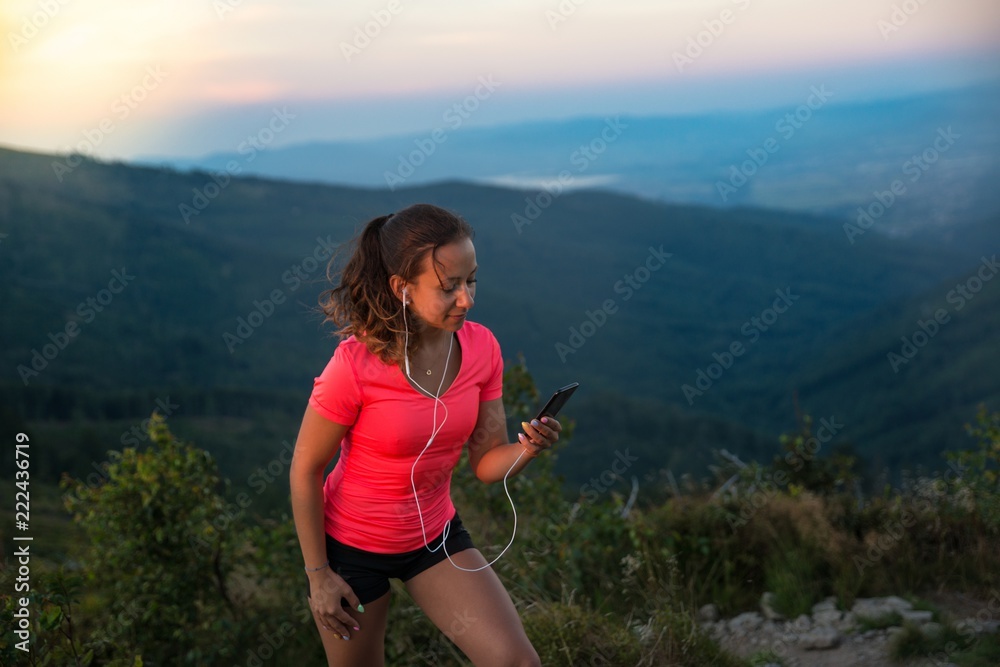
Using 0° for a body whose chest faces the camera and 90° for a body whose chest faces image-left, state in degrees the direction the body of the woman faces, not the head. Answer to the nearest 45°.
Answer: approximately 315°

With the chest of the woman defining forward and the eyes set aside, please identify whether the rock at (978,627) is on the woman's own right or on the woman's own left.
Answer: on the woman's own left

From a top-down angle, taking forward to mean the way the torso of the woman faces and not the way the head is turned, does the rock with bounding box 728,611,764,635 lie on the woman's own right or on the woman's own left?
on the woman's own left

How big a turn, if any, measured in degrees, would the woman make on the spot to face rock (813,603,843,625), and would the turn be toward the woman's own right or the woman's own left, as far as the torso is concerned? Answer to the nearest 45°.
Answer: approximately 90° to the woman's own left

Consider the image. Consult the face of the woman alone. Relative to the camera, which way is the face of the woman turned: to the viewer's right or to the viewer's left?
to the viewer's right

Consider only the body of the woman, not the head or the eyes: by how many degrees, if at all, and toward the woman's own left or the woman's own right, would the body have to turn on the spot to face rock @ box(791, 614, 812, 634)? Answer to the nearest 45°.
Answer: approximately 90° to the woman's own left
